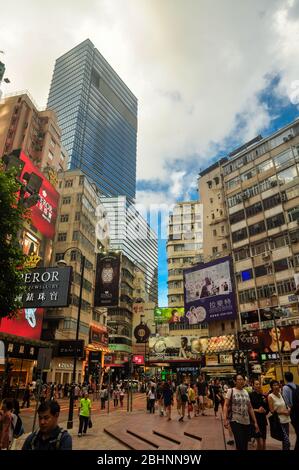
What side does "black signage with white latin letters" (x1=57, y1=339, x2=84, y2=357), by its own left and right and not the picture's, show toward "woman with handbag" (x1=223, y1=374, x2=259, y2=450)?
front

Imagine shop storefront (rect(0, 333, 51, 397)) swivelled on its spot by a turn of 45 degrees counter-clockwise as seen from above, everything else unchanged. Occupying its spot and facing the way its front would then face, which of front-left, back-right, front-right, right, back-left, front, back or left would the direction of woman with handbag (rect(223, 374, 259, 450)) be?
right

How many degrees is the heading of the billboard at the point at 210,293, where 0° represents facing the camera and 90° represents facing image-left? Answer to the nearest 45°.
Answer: approximately 45°

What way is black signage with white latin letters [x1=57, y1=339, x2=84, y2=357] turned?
toward the camera

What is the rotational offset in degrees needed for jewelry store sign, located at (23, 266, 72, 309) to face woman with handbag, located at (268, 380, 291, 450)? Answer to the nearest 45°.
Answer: approximately 45° to its left

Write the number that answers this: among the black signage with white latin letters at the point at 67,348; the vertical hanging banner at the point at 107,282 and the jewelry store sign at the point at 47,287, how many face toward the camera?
3

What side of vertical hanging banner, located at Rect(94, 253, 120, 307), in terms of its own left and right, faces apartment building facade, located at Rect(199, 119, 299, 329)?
left

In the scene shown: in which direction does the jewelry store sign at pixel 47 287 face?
toward the camera

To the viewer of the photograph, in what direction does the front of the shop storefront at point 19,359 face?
facing the viewer and to the right of the viewer

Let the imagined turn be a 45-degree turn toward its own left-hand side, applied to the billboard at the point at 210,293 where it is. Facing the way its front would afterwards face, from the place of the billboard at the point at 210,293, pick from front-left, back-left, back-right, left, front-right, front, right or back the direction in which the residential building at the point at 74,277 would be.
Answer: right

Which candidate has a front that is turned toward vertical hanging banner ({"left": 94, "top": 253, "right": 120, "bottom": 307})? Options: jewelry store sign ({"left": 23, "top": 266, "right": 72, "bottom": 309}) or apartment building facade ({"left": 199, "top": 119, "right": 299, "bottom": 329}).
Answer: the apartment building facade

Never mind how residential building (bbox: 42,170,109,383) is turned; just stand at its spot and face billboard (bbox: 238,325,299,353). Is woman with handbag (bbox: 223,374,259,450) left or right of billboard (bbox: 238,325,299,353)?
right

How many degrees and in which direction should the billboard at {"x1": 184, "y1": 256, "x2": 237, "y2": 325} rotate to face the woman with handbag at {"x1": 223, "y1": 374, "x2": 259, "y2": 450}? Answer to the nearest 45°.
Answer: approximately 45° to its left

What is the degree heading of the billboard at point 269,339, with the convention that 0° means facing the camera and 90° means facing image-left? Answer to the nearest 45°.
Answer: approximately 45°
